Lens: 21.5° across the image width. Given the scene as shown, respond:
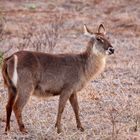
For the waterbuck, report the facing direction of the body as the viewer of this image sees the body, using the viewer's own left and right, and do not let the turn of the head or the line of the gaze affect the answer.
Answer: facing to the right of the viewer
